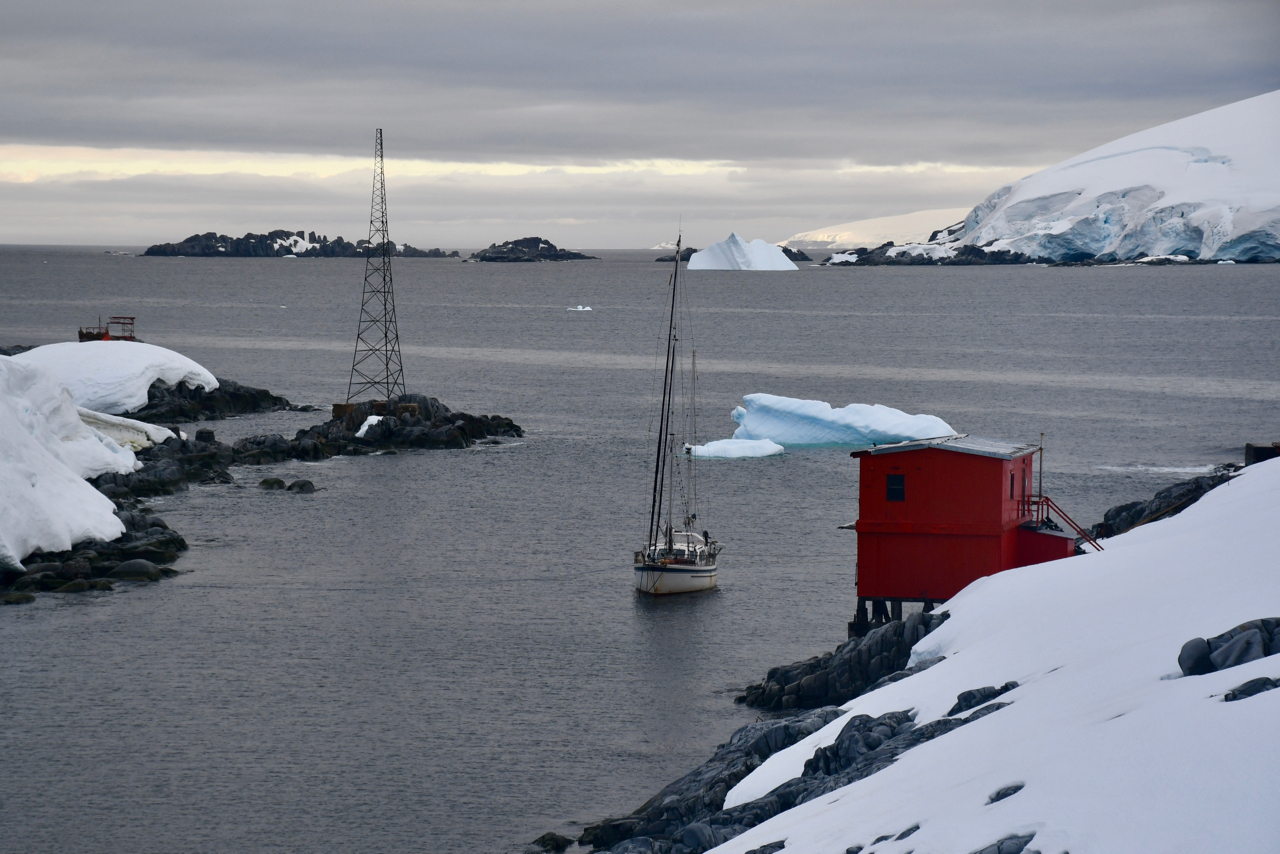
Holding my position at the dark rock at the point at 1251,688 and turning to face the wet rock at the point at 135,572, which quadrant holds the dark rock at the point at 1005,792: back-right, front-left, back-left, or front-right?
front-left

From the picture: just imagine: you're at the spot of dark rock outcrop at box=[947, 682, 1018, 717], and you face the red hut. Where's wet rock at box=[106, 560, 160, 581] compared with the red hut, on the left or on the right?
left

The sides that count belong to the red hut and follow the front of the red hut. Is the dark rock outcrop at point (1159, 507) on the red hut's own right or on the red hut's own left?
on the red hut's own left

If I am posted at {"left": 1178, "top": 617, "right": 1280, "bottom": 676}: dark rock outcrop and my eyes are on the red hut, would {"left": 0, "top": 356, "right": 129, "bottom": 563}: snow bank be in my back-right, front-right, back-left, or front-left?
front-left
